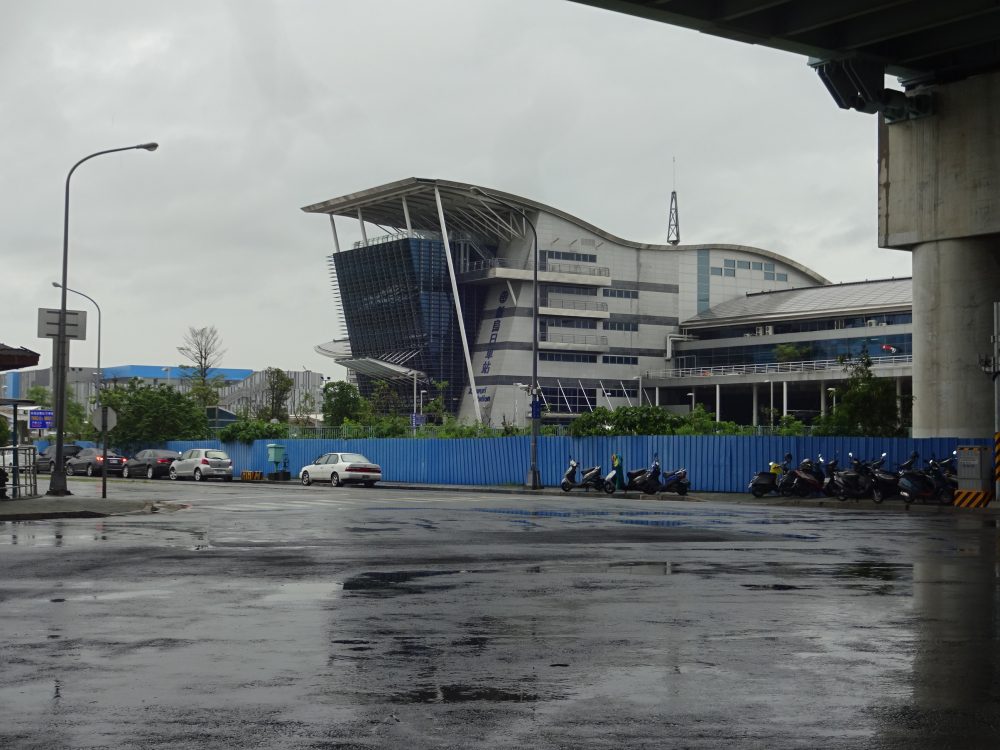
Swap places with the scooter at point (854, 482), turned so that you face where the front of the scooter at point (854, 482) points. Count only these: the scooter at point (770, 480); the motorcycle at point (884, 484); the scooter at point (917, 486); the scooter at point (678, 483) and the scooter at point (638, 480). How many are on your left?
3

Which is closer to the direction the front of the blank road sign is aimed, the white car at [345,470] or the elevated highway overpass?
the white car

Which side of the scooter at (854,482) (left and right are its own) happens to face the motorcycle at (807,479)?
left

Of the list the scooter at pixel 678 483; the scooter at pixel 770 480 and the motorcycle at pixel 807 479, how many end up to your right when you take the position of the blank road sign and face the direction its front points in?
3

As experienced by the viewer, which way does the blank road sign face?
facing away from the viewer

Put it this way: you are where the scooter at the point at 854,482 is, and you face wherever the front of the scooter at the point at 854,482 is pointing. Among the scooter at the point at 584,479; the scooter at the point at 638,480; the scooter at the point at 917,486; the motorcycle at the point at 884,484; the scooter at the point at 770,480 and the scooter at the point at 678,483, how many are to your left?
4

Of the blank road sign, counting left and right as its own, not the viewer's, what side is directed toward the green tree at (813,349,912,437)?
right
